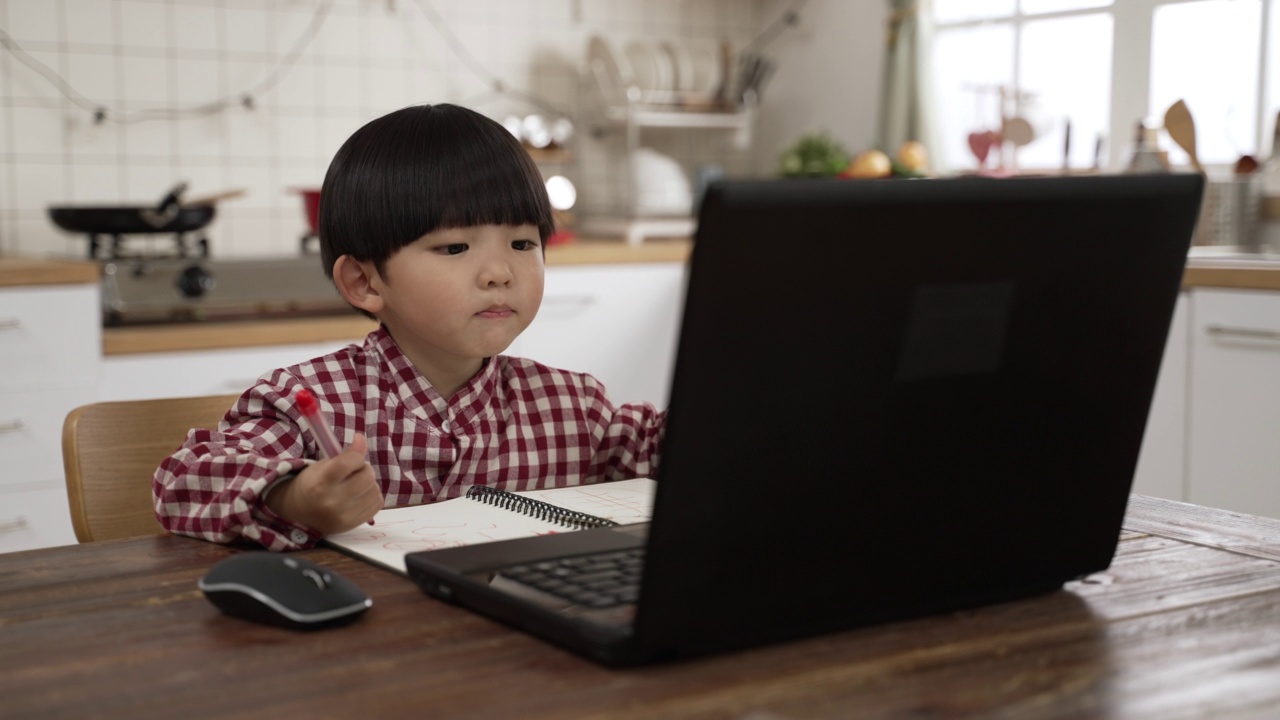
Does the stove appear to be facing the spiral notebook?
yes

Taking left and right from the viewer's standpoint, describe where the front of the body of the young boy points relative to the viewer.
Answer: facing the viewer and to the right of the viewer

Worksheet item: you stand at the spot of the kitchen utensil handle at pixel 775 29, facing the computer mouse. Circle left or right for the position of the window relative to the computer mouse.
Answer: left

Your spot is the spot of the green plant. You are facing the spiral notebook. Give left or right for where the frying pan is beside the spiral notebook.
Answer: right

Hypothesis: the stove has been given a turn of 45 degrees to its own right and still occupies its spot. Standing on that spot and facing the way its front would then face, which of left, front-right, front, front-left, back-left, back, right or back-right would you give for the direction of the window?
back-left

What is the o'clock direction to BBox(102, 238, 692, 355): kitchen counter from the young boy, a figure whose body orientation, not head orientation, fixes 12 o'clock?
The kitchen counter is roughly at 7 o'clock from the young boy.

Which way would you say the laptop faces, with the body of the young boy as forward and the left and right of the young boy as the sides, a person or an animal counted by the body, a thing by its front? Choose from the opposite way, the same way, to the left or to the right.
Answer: the opposite way

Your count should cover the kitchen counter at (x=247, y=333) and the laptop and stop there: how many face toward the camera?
1

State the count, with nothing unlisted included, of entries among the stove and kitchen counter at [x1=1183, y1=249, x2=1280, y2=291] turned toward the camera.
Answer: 2

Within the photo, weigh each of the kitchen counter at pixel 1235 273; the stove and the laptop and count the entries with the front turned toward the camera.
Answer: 2

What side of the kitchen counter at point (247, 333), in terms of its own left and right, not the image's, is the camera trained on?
front

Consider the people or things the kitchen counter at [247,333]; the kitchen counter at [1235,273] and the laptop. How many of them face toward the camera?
2
